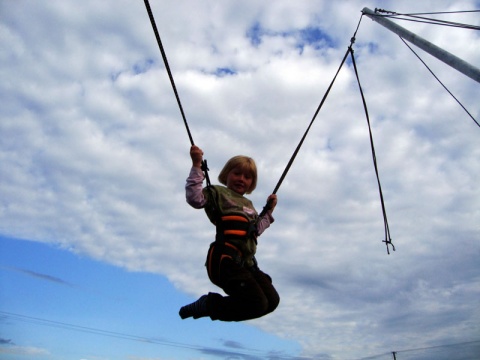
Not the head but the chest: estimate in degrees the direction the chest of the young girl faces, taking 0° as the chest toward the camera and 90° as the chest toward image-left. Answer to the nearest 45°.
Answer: approximately 315°
